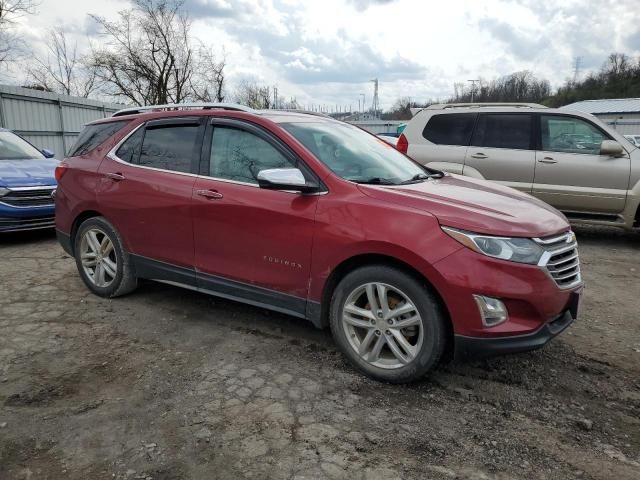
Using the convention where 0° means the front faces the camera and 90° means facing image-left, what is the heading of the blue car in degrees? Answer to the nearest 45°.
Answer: approximately 315°

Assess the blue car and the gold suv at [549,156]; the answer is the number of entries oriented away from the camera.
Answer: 0

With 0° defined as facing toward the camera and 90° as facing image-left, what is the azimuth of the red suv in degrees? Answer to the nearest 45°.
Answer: approximately 315°

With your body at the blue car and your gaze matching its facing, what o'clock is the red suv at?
The red suv is roughly at 1 o'clock from the blue car.

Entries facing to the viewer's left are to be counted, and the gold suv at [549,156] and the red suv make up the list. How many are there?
0

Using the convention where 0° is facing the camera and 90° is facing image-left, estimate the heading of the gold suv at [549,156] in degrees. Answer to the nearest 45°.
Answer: approximately 270°

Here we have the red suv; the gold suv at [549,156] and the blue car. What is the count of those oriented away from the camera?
0

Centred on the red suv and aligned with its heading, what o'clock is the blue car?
The blue car is roughly at 6 o'clock from the red suv.

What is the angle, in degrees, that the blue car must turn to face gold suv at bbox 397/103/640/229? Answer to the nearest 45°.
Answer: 0° — it already faces it

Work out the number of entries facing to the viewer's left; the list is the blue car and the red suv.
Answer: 0

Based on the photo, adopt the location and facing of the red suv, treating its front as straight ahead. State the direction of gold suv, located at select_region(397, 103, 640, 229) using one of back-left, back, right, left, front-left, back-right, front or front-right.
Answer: left

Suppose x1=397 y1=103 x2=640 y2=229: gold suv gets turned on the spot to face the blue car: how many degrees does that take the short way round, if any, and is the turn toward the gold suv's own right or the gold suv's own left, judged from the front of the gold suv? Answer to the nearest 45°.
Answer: approximately 135° to the gold suv's own right
